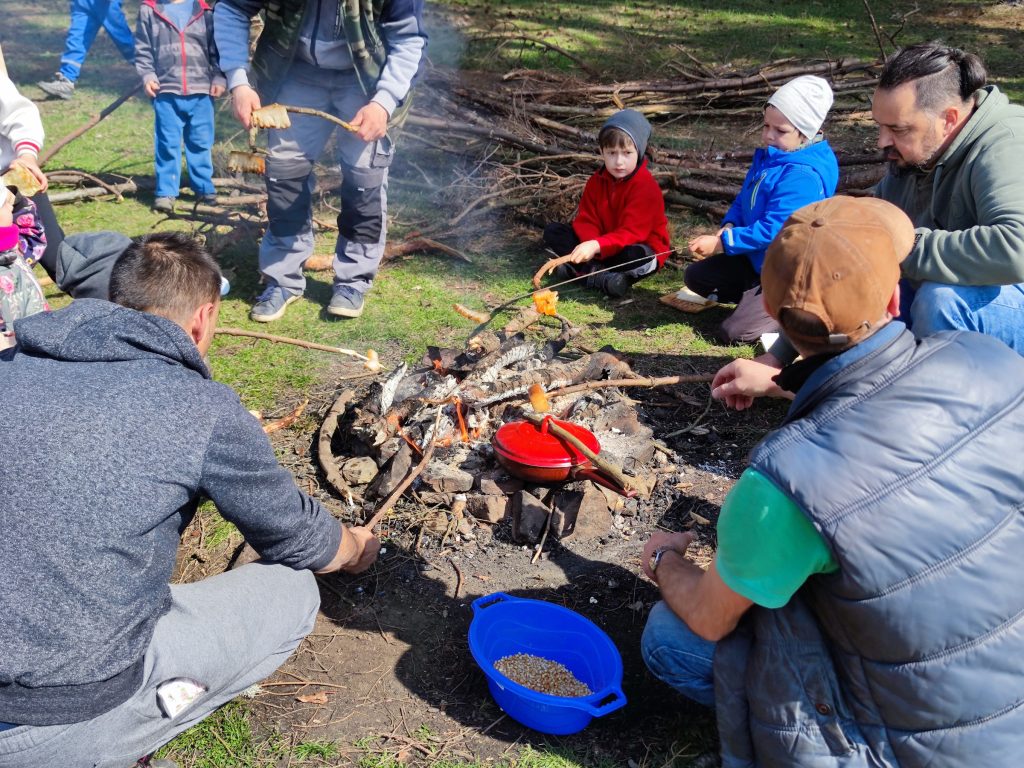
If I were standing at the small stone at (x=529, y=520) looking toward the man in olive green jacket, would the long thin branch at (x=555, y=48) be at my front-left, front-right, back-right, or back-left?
front-left

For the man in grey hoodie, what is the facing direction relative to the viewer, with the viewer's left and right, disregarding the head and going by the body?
facing away from the viewer and to the right of the viewer

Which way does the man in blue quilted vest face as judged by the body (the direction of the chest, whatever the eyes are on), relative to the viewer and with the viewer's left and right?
facing away from the viewer and to the left of the viewer

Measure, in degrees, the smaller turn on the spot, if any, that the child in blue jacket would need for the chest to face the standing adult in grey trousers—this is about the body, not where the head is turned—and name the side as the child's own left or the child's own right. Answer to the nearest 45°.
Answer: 0° — they already face them

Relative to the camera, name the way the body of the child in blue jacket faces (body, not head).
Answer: to the viewer's left

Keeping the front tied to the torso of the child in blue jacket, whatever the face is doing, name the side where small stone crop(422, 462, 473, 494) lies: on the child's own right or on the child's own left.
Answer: on the child's own left

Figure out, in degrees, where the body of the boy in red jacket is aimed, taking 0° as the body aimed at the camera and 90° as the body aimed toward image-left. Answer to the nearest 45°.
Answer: approximately 45°

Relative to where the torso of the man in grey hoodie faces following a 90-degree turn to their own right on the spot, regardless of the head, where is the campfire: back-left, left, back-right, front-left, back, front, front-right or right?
left

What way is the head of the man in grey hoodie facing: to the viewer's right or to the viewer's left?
to the viewer's right

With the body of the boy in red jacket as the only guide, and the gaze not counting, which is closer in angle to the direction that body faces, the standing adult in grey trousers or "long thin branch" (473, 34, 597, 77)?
the standing adult in grey trousers

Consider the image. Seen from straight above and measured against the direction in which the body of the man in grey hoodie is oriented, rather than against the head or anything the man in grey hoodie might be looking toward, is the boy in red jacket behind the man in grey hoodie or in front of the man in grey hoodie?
in front

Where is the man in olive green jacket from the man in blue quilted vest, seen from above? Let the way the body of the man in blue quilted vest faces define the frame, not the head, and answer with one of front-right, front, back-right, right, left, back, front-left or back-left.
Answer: front-right

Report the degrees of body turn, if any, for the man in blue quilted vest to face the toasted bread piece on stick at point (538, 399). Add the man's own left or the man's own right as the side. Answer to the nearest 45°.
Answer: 0° — they already face it

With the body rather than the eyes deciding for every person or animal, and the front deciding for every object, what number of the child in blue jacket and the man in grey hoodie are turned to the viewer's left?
1

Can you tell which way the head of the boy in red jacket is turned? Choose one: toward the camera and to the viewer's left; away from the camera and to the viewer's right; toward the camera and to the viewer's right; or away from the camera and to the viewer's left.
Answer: toward the camera and to the viewer's left

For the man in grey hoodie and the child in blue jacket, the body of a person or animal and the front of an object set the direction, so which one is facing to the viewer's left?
the child in blue jacket
